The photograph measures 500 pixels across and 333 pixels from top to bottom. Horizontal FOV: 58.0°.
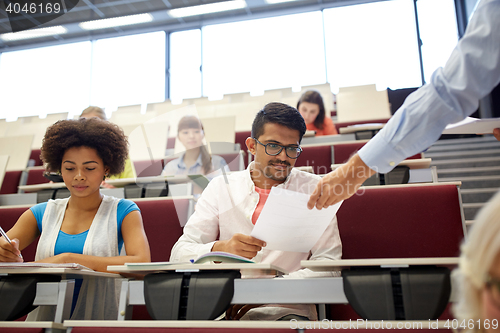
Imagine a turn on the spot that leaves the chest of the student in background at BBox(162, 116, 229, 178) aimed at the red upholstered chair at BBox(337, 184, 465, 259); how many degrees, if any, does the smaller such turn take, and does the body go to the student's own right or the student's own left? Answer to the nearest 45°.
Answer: approximately 90° to the student's own left

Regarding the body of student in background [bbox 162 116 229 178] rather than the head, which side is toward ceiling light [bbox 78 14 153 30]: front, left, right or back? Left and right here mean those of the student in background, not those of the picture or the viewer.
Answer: back

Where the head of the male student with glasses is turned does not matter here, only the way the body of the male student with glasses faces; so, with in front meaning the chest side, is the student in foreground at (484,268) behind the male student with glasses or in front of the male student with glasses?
in front

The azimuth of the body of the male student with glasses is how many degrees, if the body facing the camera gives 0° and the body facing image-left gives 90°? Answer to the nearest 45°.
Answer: approximately 315°

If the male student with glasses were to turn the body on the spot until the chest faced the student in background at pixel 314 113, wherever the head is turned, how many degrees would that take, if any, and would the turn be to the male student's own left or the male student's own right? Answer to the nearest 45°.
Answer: approximately 135° to the male student's own left

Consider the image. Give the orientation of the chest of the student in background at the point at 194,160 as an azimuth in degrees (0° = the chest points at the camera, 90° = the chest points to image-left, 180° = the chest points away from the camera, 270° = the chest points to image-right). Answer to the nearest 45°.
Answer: approximately 0°

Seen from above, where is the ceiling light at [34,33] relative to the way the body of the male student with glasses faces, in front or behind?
behind

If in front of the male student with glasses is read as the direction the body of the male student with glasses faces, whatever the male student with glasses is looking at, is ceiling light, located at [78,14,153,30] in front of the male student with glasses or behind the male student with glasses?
behind
